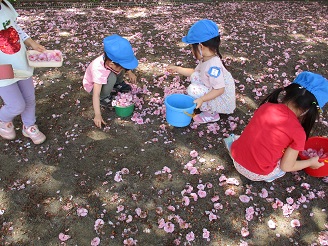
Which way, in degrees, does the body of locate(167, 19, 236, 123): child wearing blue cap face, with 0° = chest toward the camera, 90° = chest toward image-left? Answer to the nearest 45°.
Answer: approximately 90°

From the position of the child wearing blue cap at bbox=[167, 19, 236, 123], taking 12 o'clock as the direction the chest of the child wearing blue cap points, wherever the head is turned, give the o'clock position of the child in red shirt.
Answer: The child in red shirt is roughly at 8 o'clock from the child wearing blue cap.

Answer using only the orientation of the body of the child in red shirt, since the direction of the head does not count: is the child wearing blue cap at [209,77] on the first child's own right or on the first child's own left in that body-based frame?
on the first child's own left

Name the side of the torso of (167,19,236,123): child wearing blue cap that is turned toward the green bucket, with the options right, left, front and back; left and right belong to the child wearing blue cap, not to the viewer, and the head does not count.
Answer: front

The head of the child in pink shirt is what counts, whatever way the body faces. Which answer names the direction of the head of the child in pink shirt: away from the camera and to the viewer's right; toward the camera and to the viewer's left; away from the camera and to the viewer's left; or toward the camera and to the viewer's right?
toward the camera and to the viewer's right

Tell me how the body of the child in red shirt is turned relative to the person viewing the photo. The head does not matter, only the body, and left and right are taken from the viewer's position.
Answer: facing away from the viewer and to the right of the viewer

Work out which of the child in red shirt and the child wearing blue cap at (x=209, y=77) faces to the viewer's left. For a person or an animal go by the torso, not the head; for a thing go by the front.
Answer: the child wearing blue cap

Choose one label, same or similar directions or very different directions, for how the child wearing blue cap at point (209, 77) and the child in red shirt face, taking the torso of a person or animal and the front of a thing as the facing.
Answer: very different directions
